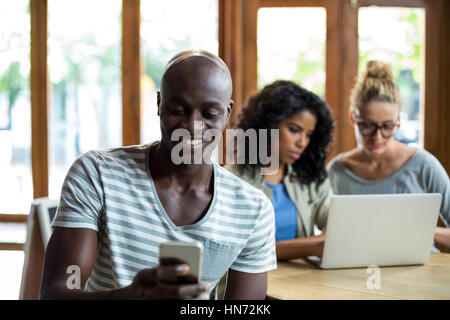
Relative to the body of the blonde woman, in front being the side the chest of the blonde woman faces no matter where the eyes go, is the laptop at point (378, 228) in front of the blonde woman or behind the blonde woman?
in front

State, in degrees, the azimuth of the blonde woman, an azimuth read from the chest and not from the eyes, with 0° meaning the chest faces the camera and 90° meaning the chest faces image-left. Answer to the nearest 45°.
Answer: approximately 0°

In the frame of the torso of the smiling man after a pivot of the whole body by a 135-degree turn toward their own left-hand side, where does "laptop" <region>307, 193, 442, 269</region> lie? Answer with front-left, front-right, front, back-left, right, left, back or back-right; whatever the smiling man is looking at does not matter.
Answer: front

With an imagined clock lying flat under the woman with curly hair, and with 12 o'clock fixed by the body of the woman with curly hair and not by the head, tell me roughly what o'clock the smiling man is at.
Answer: The smiling man is roughly at 2 o'clock from the woman with curly hair.

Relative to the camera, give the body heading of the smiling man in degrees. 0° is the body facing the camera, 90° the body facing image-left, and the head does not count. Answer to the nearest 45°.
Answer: approximately 0°

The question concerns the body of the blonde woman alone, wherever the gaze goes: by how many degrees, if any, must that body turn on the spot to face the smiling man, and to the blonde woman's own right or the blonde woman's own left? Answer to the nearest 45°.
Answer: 0° — they already face them

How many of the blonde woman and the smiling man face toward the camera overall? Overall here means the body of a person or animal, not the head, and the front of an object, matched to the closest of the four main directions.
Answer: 2
